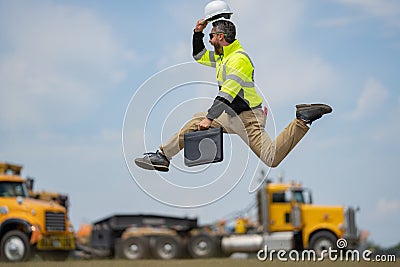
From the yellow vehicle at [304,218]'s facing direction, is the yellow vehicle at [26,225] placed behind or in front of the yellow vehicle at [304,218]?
behind

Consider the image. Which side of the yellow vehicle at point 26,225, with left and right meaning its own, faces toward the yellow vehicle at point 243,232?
left

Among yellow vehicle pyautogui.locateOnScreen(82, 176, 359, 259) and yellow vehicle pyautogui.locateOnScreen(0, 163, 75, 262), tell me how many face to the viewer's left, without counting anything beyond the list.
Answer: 0

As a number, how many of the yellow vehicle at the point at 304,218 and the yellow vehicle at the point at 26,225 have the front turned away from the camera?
0

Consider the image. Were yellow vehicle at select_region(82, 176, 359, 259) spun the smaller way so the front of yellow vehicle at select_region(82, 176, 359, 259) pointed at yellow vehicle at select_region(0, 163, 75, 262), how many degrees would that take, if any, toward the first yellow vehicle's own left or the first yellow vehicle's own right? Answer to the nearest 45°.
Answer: approximately 135° to the first yellow vehicle's own right

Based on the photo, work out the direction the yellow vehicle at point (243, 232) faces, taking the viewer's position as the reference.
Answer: facing to the right of the viewer

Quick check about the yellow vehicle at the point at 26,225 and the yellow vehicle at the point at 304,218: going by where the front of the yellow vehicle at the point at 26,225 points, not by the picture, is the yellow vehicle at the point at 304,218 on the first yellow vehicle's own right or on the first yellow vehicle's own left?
on the first yellow vehicle's own left

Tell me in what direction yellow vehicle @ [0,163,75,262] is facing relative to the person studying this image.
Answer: facing the viewer and to the right of the viewer
